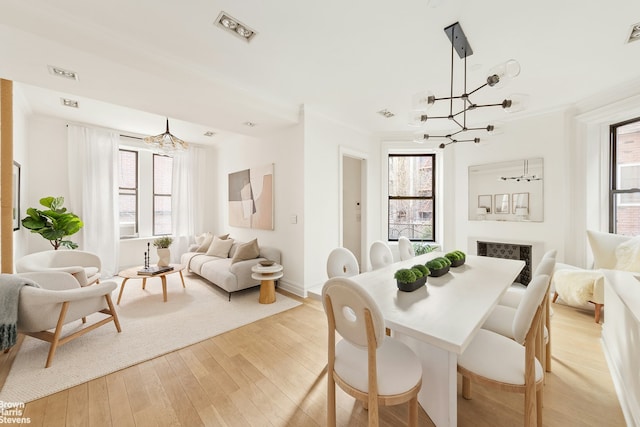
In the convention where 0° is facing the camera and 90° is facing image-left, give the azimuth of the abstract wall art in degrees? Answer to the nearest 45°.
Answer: approximately 45°

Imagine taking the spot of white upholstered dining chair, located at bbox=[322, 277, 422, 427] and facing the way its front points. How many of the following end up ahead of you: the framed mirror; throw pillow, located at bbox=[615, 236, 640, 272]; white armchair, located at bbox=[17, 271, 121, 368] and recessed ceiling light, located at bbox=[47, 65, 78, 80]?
2

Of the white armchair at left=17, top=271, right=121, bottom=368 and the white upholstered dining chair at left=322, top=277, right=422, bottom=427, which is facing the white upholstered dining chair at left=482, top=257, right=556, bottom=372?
the white upholstered dining chair at left=322, top=277, right=422, bottom=427

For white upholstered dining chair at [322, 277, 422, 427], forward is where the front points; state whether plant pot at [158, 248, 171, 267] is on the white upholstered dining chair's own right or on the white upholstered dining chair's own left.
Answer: on the white upholstered dining chair's own left

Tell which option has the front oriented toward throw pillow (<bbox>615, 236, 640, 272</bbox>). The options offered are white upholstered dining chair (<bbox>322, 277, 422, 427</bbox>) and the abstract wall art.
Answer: the white upholstered dining chair

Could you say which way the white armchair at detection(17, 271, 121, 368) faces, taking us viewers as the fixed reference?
facing away from the viewer and to the right of the viewer

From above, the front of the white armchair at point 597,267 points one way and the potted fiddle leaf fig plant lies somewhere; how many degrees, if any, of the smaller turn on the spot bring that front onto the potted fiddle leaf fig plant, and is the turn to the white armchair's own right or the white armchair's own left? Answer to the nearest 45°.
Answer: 0° — it already faces it

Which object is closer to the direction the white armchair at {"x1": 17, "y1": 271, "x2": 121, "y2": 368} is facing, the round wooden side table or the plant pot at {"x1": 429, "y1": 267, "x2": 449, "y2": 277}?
the round wooden side table

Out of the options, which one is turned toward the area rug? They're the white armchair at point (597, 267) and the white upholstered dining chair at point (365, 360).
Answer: the white armchair

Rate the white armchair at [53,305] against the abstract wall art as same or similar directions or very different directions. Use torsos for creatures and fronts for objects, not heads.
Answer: very different directions

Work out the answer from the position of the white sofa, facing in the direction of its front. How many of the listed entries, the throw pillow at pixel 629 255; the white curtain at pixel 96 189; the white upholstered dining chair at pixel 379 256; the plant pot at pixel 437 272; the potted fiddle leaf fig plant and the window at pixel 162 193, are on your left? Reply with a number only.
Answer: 3

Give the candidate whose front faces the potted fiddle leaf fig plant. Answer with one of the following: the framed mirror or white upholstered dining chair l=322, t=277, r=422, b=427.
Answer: the framed mirror

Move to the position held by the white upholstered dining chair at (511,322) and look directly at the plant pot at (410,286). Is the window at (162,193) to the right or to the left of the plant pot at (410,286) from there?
right

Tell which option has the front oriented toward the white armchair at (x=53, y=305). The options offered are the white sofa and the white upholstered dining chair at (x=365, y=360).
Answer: the white sofa

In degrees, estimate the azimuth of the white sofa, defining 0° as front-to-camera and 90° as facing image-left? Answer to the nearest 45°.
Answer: approximately 45°
